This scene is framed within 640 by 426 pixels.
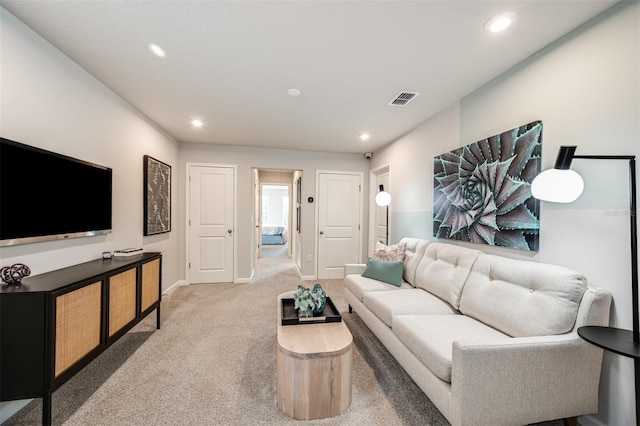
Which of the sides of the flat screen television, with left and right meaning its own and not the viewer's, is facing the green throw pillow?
front

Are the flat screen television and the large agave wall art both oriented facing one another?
yes

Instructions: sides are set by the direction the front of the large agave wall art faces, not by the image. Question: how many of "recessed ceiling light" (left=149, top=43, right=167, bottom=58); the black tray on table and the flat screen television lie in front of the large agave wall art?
3

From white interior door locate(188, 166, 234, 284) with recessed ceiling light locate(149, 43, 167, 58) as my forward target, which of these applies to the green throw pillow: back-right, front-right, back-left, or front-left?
front-left

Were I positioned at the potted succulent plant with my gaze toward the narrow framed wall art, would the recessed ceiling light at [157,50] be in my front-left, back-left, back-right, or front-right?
front-left

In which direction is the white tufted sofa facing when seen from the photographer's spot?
facing the viewer and to the left of the viewer

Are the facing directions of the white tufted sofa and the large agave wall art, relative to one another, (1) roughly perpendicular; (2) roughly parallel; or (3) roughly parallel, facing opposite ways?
roughly parallel

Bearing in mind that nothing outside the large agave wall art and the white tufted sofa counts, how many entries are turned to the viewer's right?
0

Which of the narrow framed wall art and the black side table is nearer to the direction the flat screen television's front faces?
the black side table

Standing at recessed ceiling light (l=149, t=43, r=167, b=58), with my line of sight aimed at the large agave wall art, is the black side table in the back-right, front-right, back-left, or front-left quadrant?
front-right

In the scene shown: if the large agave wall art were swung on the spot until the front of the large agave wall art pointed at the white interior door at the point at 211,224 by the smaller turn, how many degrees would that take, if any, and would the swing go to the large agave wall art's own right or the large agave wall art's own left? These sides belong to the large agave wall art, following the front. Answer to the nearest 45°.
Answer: approximately 45° to the large agave wall art's own right

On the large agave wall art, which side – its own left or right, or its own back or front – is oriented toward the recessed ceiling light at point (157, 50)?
front

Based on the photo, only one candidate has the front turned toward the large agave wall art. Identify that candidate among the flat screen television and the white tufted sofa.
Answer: the flat screen television

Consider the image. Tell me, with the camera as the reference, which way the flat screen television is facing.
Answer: facing the viewer and to the right of the viewer

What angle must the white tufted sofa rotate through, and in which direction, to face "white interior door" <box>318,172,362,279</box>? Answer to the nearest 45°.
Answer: approximately 90° to its right

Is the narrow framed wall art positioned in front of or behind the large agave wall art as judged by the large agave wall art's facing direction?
in front

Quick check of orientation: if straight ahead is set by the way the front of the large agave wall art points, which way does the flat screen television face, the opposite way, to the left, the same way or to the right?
the opposite way
